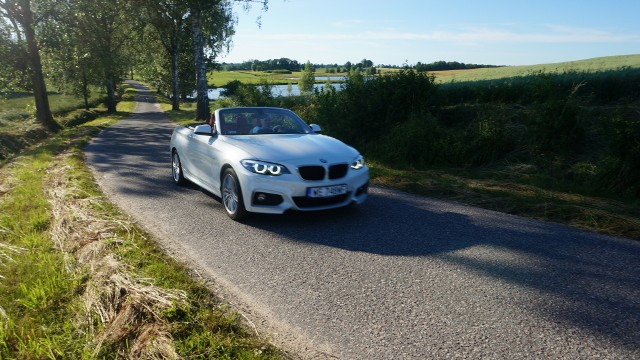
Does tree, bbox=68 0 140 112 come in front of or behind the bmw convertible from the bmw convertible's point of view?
behind

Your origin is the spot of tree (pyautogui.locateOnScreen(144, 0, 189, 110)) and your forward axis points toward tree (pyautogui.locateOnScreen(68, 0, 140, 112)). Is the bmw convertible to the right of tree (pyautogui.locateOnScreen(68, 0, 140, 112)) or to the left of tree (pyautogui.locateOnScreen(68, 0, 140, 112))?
left

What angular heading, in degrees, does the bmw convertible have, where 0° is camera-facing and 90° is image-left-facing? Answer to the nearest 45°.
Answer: approximately 315°

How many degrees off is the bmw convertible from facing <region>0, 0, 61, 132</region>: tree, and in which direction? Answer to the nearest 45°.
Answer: approximately 180°

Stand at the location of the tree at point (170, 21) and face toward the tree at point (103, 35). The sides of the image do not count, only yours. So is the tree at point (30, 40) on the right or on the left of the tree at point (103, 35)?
left

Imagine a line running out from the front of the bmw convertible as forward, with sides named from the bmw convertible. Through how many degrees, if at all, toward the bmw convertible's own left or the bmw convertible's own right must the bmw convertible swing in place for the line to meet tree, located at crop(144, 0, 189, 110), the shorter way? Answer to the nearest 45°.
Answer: approximately 135° to the bmw convertible's own left
